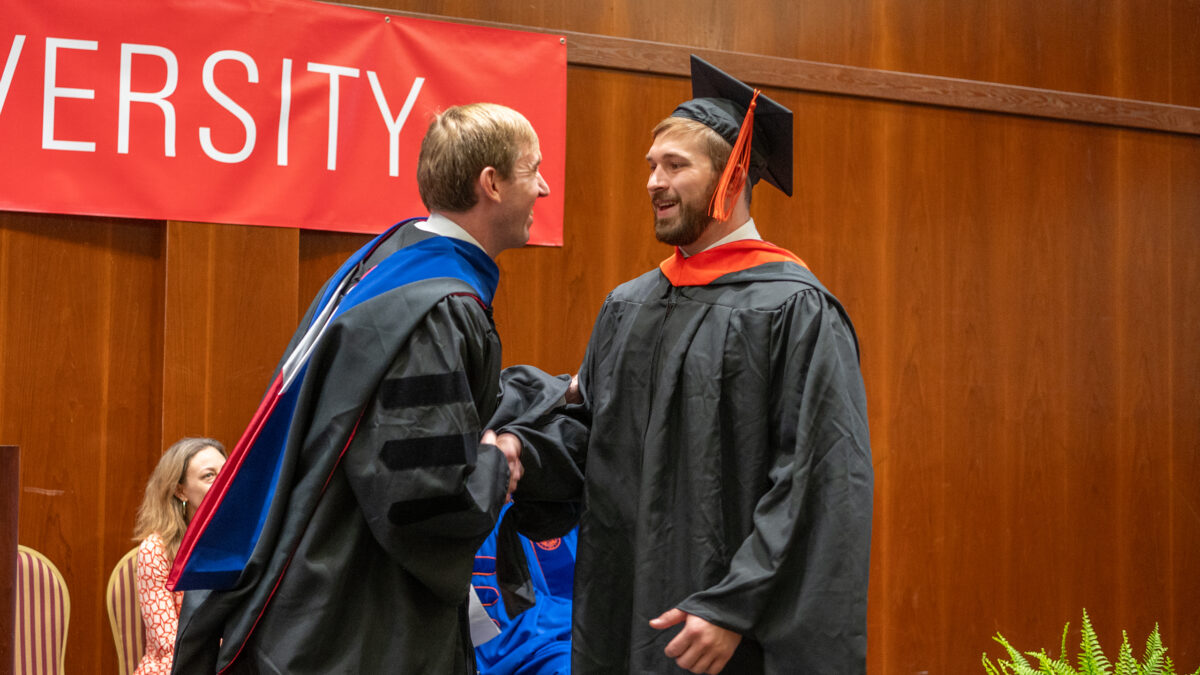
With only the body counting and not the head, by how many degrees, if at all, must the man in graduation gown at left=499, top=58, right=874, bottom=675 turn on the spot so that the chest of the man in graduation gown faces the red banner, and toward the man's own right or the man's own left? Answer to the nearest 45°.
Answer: approximately 90° to the man's own right

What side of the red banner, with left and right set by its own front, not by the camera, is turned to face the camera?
front

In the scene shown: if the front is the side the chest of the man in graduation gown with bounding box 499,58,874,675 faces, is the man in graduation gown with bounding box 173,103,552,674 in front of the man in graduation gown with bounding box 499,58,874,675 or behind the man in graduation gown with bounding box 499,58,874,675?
in front

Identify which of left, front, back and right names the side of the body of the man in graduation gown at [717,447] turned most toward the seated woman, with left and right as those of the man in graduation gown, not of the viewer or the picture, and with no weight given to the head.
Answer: right

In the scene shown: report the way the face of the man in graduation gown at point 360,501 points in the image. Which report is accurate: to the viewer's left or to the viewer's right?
to the viewer's right

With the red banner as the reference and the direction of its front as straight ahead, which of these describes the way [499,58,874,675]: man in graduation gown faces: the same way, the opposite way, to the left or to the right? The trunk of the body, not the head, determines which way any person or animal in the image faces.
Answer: to the right

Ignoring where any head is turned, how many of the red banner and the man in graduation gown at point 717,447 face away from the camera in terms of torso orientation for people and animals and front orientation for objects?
0

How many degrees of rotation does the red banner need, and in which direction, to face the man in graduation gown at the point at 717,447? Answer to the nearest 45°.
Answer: approximately 45° to its left

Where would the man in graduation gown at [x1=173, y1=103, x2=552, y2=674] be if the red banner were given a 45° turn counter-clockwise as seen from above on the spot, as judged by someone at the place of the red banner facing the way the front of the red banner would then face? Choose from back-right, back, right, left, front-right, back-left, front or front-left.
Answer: front-right

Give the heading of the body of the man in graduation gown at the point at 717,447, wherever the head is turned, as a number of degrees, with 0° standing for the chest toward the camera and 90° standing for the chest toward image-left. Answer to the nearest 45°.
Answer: approximately 45°
